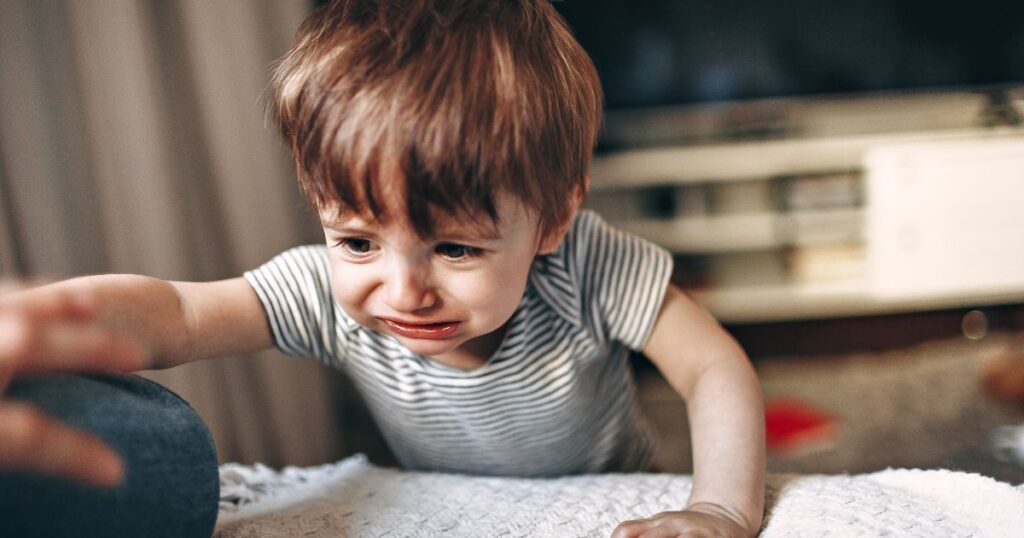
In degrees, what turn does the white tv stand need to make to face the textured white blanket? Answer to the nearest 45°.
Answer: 0° — it already faces it

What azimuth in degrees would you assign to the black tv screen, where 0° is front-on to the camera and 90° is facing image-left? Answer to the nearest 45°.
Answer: approximately 0°

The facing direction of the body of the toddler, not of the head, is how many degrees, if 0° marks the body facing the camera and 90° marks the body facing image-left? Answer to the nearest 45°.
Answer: approximately 0°

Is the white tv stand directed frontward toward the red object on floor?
yes
